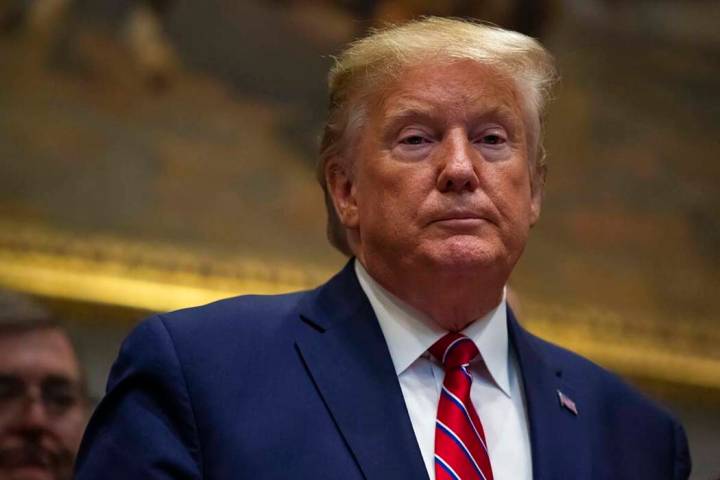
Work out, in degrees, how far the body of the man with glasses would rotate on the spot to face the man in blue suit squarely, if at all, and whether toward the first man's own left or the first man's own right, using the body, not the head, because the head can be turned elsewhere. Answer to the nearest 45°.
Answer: approximately 45° to the first man's own left

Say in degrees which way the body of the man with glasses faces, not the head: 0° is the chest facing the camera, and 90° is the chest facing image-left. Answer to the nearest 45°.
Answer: approximately 0°
